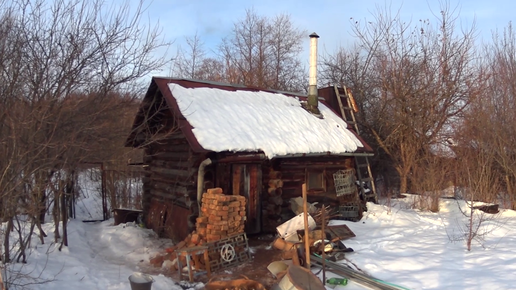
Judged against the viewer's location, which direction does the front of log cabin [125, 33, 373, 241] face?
facing the viewer and to the right of the viewer

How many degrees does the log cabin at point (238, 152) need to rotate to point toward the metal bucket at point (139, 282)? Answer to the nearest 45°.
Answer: approximately 45° to its right

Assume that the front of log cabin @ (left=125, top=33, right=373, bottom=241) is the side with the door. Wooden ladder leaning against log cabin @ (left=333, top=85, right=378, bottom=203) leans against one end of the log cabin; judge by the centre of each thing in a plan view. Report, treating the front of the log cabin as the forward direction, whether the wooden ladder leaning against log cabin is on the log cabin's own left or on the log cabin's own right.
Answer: on the log cabin's own left
